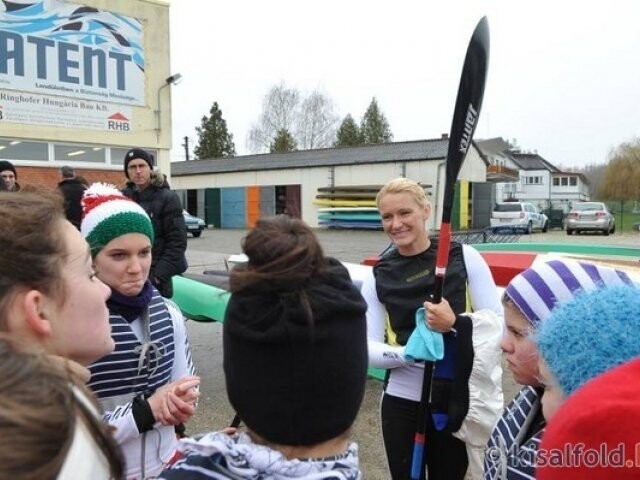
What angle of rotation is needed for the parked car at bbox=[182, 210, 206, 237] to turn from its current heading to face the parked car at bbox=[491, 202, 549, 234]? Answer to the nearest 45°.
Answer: approximately 45° to its left

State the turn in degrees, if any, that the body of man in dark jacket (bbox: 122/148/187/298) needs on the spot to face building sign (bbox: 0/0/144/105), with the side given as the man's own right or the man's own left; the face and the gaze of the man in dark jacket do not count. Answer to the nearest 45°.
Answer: approximately 135° to the man's own right

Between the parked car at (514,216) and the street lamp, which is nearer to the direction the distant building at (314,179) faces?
the street lamp

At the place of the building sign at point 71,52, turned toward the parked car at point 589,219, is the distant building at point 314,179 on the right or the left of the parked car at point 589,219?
left

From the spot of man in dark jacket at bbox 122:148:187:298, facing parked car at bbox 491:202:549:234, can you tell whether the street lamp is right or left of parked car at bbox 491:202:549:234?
left

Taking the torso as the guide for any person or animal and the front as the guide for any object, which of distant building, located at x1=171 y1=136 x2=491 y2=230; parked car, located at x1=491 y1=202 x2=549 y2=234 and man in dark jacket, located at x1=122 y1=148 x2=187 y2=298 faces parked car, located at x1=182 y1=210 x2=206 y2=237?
the distant building

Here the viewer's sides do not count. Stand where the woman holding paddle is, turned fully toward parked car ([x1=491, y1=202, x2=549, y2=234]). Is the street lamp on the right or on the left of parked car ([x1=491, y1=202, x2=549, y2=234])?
left
